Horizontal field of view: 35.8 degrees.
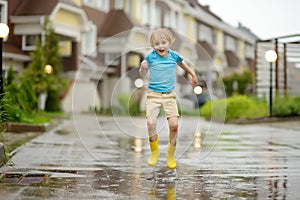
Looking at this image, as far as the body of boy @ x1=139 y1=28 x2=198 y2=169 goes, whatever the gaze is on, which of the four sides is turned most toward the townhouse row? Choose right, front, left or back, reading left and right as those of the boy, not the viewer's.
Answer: back

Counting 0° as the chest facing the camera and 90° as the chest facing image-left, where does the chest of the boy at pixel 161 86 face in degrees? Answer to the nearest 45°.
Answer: approximately 0°

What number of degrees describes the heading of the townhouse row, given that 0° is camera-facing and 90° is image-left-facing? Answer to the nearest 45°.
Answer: approximately 315°

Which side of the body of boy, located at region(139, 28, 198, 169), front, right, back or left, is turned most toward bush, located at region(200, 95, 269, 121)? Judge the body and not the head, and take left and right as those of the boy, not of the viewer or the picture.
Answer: back
